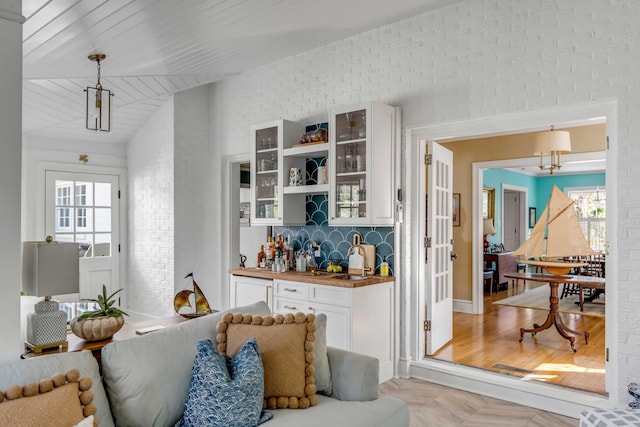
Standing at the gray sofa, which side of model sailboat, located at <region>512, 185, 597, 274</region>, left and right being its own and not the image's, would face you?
left

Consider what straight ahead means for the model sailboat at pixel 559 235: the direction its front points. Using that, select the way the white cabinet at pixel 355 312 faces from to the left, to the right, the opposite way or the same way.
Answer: to the left

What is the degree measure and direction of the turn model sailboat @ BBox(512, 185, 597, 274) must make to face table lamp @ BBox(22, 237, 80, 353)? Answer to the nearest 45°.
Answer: approximately 45° to its left

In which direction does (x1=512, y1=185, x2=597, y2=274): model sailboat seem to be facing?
to the viewer's left

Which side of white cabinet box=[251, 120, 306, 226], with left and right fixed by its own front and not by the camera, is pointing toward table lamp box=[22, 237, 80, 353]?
front

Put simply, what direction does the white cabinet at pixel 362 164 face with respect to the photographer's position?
facing the viewer and to the left of the viewer

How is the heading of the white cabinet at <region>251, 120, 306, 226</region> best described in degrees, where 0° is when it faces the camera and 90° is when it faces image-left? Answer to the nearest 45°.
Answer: approximately 45°

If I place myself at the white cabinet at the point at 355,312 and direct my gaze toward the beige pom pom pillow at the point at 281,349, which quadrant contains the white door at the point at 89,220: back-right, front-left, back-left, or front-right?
back-right

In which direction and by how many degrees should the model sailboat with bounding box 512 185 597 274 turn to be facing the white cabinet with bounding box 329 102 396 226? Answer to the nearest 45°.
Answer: approximately 45° to its left

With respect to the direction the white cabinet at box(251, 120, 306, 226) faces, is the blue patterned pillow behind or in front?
in front

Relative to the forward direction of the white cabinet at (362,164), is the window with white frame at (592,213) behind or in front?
behind

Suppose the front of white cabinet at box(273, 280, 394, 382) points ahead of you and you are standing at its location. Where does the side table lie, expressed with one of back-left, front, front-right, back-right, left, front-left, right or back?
front

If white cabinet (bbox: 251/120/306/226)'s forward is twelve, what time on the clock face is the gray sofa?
The gray sofa is roughly at 11 o'clock from the white cabinet.
